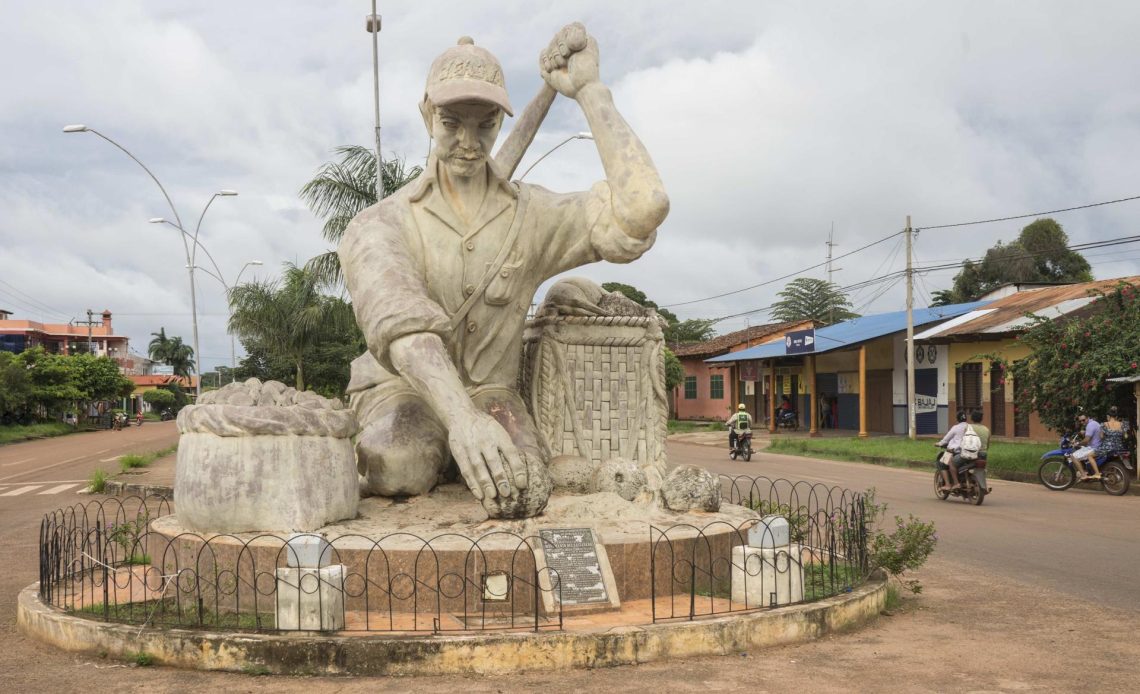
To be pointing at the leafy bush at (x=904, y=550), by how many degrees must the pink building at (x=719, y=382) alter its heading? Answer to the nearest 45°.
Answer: approximately 45° to its left

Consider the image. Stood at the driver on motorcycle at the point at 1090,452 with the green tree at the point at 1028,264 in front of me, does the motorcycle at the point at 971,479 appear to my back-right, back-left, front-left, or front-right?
back-left

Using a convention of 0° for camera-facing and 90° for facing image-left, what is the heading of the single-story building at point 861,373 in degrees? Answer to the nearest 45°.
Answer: approximately 45°

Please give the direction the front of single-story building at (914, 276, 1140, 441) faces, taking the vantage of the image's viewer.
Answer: facing the viewer and to the left of the viewer

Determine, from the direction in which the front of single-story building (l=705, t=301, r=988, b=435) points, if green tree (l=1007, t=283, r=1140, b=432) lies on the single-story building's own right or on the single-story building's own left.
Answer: on the single-story building's own left

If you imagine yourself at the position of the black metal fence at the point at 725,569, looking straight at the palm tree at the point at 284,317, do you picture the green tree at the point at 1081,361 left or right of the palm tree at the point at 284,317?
right

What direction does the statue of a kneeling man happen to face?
toward the camera

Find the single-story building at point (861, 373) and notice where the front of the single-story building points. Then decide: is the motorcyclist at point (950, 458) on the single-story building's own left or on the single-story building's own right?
on the single-story building's own left

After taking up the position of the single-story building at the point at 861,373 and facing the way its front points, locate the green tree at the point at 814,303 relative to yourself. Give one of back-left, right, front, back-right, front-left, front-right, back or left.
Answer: back-right

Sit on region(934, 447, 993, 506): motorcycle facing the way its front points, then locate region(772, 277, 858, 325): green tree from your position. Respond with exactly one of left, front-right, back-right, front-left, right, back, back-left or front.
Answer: front-right

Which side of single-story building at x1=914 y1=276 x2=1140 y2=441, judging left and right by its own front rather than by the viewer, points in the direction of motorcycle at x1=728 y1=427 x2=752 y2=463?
front

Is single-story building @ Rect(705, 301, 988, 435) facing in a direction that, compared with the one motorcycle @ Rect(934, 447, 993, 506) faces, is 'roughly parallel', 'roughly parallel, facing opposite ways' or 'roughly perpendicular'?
roughly perpendicular

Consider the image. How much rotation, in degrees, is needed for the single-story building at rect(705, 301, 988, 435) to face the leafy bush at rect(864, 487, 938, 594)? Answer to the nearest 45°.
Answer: approximately 45° to its left

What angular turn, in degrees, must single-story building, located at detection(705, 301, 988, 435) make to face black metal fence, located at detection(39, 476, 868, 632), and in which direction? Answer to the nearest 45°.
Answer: approximately 45° to its left

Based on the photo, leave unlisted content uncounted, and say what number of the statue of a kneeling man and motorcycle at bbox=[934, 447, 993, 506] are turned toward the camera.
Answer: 1
